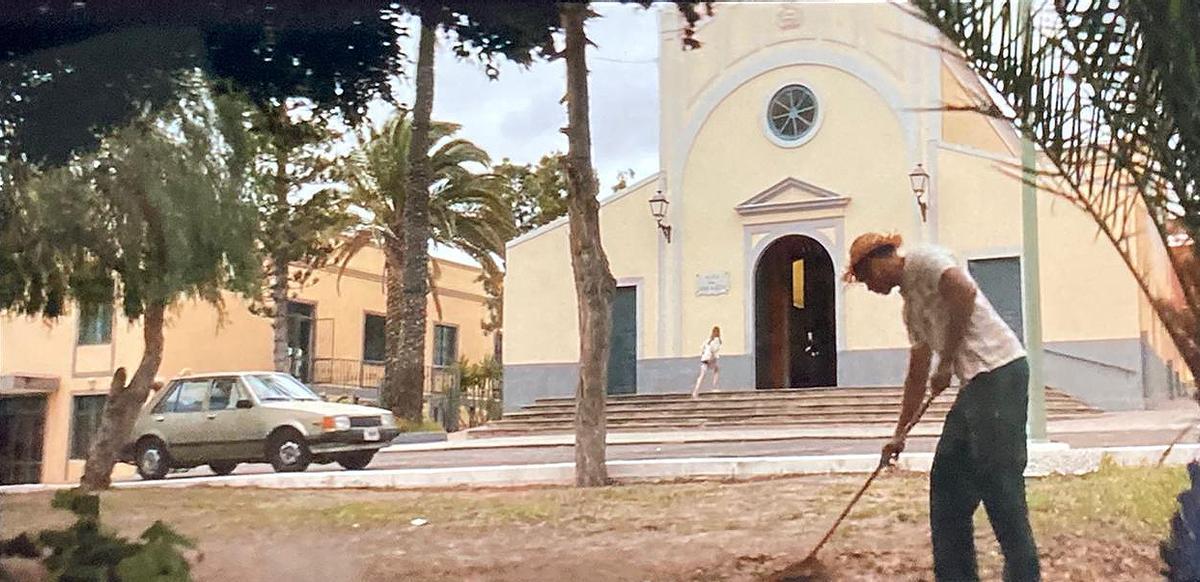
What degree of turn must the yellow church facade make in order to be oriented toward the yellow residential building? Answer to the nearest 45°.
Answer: approximately 90° to its right

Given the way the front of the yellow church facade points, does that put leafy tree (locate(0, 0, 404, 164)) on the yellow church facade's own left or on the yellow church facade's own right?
on the yellow church facade's own right

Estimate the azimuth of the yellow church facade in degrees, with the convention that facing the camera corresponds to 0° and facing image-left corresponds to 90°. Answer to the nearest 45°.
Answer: approximately 0°
